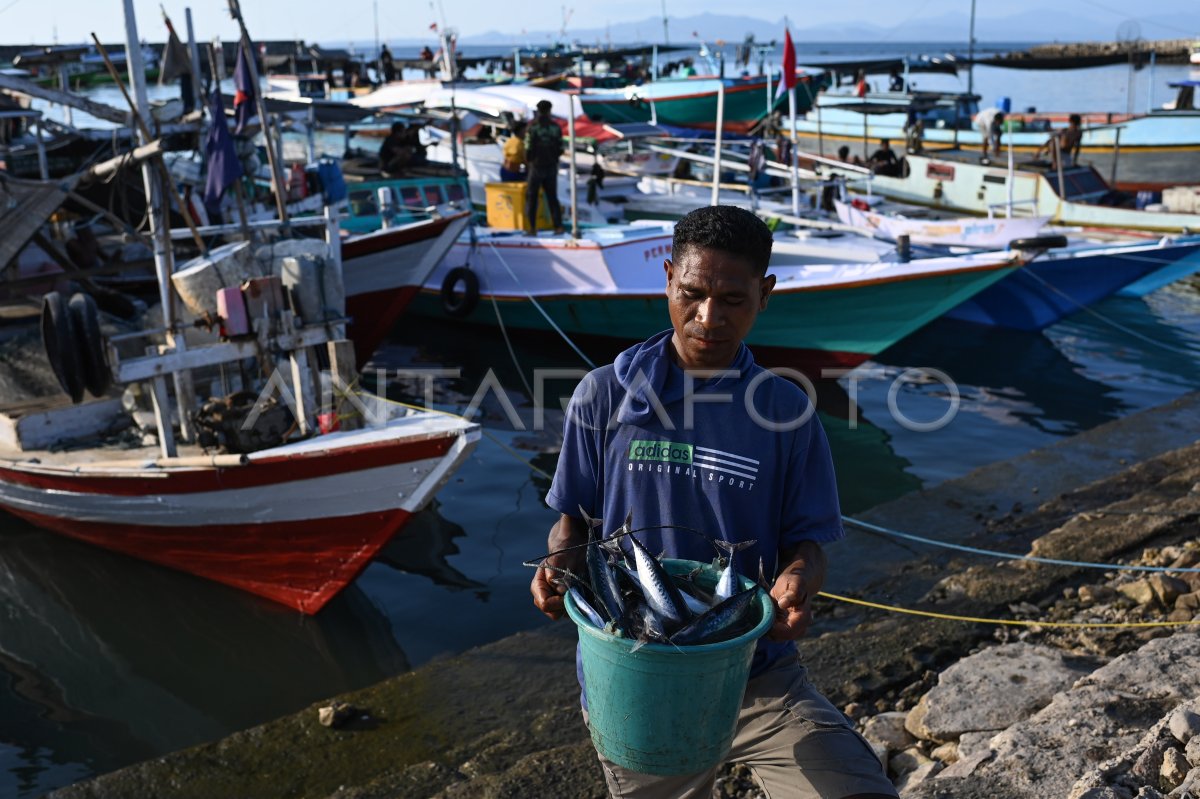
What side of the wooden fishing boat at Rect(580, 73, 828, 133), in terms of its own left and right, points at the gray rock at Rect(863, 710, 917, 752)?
right

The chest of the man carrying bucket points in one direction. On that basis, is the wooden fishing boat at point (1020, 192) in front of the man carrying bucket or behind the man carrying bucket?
behind

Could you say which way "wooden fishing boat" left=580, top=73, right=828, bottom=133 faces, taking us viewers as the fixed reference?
facing to the right of the viewer

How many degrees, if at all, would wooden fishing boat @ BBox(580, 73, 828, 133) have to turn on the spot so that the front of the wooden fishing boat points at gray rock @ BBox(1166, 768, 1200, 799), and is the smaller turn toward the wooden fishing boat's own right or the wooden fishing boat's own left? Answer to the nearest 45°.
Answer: approximately 90° to the wooden fishing boat's own right

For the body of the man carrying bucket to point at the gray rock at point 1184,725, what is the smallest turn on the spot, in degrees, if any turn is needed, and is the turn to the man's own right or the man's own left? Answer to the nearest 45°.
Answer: approximately 135° to the man's own left

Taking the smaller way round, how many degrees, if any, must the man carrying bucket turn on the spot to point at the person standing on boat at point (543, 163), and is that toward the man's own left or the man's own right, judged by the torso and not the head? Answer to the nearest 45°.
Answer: approximately 180°
